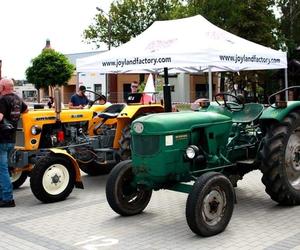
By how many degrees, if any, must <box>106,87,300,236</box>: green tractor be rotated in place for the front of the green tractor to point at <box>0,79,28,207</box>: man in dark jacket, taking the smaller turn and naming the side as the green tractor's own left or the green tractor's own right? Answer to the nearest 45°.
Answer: approximately 45° to the green tractor's own right

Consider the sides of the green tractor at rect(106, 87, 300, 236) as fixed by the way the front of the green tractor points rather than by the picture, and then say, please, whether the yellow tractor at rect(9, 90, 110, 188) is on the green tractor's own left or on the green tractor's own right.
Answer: on the green tractor's own right

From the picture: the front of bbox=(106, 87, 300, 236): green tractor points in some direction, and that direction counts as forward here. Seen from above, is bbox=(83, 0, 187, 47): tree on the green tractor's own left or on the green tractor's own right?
on the green tractor's own right

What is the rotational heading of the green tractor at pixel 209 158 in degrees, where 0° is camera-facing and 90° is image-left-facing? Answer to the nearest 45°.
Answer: approximately 45°

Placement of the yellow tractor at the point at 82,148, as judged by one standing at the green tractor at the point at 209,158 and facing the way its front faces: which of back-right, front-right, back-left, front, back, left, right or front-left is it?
right

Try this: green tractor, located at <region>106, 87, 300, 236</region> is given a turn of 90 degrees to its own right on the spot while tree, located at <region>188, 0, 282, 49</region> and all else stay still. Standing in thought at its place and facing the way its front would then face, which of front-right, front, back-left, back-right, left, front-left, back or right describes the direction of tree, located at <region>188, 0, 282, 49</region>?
front-right

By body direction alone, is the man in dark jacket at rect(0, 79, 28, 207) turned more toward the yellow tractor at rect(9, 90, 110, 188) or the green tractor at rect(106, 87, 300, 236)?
the yellow tractor
